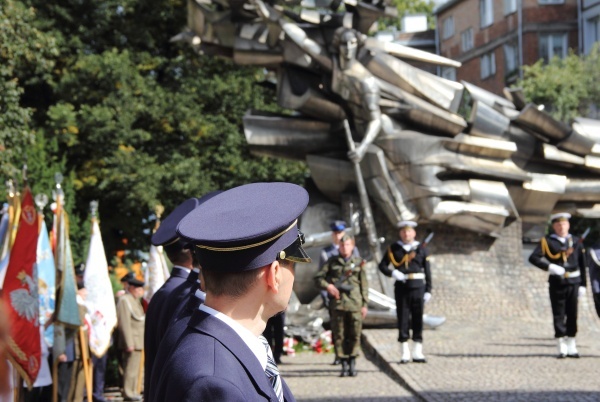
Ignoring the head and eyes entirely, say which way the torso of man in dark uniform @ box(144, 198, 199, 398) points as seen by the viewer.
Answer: to the viewer's right

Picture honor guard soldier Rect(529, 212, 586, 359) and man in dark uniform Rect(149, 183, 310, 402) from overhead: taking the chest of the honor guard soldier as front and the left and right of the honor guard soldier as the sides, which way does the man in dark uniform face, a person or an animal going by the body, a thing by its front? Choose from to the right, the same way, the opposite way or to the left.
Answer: to the left

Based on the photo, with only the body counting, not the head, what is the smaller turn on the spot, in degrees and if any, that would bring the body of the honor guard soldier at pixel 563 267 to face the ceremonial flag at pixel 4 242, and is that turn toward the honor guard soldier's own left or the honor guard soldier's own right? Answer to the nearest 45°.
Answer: approximately 45° to the honor guard soldier's own right

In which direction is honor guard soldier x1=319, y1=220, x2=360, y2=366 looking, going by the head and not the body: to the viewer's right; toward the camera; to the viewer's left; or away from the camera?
toward the camera

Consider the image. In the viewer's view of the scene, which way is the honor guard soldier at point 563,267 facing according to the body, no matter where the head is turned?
toward the camera

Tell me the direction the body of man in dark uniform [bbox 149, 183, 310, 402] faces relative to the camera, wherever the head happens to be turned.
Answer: to the viewer's right

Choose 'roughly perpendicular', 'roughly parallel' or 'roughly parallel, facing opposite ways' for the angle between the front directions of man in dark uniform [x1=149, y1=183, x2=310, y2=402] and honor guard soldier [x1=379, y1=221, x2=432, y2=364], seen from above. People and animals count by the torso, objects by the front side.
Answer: roughly perpendicular

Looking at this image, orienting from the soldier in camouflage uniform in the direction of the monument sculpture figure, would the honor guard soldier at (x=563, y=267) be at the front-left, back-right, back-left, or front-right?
front-right

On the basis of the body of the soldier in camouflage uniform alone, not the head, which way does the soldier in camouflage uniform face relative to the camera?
toward the camera

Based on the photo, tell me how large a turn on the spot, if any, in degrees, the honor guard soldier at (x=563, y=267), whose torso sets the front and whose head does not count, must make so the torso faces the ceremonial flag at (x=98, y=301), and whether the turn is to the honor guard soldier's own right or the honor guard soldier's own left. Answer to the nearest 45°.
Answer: approximately 45° to the honor guard soldier's own right

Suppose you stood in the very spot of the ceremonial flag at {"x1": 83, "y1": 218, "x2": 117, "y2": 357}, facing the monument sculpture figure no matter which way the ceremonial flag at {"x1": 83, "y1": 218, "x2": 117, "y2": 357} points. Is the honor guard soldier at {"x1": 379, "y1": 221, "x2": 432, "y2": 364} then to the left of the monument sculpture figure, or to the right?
right

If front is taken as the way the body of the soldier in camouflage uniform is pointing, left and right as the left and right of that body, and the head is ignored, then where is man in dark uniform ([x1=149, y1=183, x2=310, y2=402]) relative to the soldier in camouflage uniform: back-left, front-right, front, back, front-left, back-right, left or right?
front

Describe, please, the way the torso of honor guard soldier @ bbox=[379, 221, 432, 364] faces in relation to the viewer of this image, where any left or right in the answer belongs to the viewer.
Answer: facing the viewer
